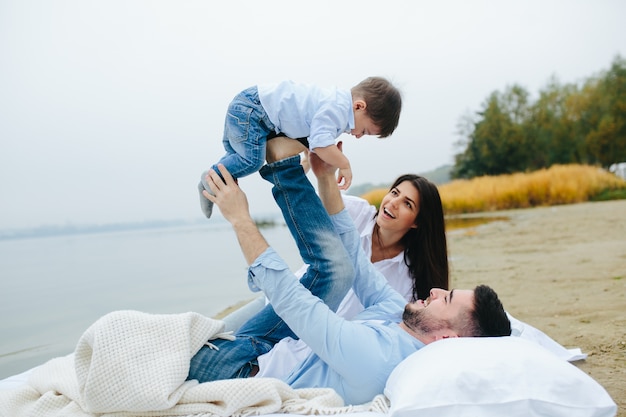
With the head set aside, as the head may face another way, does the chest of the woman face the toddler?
yes

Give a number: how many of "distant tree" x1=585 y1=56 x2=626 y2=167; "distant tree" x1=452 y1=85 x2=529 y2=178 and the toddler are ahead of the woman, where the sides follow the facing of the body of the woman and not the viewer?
1

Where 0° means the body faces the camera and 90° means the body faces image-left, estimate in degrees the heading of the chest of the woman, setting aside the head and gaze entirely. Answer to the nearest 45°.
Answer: approximately 45°

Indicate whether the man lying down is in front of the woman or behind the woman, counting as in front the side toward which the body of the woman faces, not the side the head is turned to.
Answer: in front

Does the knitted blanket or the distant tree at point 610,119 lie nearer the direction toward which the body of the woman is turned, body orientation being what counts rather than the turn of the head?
the knitted blanket

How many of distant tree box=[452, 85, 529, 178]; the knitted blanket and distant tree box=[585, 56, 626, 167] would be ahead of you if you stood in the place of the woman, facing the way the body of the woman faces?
1

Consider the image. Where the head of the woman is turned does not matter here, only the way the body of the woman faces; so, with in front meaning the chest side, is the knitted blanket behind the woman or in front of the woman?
in front

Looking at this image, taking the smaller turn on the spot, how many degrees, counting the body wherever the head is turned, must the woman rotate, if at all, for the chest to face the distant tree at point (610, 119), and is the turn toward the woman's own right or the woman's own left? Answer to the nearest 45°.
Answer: approximately 180°

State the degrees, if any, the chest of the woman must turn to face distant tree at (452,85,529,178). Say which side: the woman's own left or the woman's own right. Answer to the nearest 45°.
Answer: approximately 135° to the woman's own right
